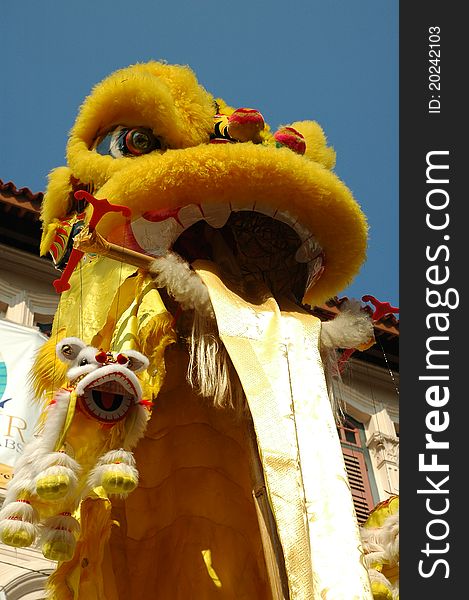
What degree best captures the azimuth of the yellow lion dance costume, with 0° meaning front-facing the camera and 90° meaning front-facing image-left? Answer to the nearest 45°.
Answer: approximately 315°

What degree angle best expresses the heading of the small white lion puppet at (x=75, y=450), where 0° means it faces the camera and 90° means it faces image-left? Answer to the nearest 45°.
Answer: approximately 315°

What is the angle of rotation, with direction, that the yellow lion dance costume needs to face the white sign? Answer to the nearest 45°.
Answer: approximately 180°

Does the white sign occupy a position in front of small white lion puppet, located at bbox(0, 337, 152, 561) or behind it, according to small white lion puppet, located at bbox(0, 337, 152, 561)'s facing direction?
behind
